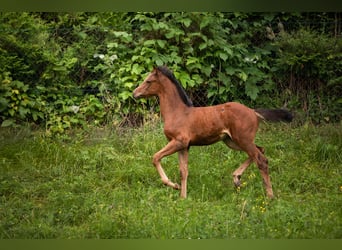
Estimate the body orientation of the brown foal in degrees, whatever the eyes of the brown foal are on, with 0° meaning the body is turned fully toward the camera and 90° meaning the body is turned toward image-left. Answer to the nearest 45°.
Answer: approximately 90°
